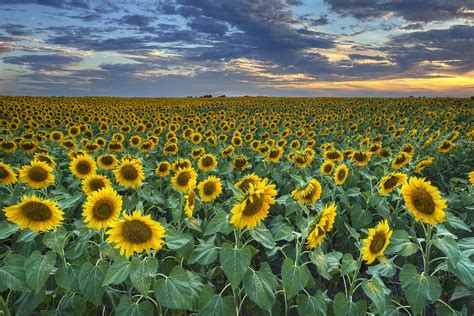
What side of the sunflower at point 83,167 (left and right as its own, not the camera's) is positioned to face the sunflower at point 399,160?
left

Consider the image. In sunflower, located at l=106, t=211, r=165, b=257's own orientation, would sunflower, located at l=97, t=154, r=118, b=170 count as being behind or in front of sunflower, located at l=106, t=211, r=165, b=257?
behind

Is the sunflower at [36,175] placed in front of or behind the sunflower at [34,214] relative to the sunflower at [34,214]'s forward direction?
behind

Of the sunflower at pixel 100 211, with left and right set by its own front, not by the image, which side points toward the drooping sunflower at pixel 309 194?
left

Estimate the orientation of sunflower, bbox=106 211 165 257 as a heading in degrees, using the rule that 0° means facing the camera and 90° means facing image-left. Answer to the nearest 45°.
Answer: approximately 0°

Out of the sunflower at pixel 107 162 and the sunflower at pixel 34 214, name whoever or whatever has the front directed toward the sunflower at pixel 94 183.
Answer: the sunflower at pixel 107 162

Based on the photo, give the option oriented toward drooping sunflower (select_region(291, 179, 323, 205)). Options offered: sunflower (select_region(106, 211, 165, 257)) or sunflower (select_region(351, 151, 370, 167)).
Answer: sunflower (select_region(351, 151, 370, 167))

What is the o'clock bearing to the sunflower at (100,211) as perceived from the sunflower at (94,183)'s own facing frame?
the sunflower at (100,211) is roughly at 12 o'clock from the sunflower at (94,183).

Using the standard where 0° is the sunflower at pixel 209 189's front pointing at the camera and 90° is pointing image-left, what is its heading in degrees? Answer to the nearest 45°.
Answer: approximately 0°
